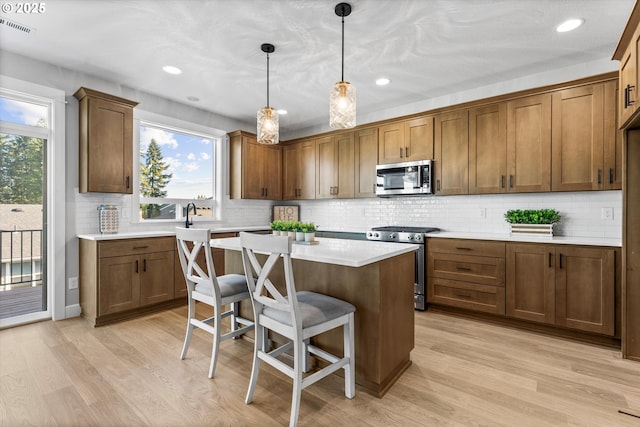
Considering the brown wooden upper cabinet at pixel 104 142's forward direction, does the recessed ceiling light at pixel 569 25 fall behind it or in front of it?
in front

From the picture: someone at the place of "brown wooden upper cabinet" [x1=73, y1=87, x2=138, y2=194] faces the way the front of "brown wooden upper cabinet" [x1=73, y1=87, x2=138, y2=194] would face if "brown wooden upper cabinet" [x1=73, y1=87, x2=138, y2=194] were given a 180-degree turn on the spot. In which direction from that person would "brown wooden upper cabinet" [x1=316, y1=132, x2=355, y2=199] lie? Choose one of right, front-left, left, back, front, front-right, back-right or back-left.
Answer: back-right

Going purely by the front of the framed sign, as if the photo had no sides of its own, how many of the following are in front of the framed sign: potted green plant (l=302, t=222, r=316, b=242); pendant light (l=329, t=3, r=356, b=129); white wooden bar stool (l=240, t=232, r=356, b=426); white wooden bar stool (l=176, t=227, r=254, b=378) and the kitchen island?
5

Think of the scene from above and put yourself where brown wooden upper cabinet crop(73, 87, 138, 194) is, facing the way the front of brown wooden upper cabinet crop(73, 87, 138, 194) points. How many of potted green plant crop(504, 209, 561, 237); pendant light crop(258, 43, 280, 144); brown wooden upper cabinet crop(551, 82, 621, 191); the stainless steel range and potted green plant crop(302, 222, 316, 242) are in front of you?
5

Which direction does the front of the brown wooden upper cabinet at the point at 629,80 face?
to the viewer's left

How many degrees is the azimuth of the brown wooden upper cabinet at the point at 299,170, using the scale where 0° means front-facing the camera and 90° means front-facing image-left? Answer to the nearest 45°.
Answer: approximately 45°

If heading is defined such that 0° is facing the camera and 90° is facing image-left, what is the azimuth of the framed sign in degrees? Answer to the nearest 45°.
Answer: approximately 0°

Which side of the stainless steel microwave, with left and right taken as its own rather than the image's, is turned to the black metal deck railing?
right

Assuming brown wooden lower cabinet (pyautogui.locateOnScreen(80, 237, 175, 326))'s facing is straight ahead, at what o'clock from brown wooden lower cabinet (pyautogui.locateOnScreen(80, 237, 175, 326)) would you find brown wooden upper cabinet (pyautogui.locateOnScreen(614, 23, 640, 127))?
The brown wooden upper cabinet is roughly at 12 o'clock from the brown wooden lower cabinet.

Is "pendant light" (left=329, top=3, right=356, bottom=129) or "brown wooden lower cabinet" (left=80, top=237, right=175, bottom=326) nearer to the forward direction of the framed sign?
the pendant light

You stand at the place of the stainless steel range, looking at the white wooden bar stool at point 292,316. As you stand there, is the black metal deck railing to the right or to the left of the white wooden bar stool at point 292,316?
right
